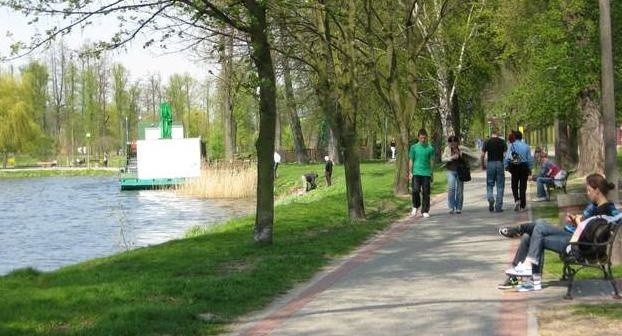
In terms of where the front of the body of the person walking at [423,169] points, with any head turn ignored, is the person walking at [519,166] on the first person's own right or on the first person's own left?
on the first person's own left

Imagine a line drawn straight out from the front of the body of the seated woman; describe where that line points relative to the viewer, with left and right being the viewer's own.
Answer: facing to the left of the viewer

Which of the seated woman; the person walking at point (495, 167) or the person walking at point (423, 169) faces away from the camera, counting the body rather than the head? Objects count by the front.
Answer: the person walking at point (495, 167)

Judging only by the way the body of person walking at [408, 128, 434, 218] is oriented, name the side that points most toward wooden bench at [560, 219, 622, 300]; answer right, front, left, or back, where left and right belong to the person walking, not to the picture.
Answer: front

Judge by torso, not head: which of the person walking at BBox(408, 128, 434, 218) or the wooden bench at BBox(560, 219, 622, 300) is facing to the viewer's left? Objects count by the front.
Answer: the wooden bench

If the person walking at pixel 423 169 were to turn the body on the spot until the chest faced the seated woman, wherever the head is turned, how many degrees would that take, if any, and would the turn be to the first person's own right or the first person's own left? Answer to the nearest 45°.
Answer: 0° — they already face them

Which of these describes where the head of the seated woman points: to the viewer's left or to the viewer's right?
to the viewer's left

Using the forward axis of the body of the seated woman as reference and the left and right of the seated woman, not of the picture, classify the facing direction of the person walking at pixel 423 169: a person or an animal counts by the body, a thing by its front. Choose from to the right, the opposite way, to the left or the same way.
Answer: to the left

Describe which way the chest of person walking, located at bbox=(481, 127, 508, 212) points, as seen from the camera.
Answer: away from the camera

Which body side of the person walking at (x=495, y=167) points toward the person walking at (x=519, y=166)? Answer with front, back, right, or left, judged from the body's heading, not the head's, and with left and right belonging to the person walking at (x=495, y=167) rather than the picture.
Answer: right

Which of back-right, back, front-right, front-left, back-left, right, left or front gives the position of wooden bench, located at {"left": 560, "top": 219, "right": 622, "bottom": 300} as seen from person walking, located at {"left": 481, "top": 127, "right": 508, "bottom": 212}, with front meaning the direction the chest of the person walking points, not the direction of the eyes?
back

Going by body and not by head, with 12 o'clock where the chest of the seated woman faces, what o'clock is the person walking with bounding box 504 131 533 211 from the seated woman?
The person walking is roughly at 3 o'clock from the seated woman.

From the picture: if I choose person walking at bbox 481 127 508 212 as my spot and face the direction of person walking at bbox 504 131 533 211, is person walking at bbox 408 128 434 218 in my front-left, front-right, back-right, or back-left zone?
back-right

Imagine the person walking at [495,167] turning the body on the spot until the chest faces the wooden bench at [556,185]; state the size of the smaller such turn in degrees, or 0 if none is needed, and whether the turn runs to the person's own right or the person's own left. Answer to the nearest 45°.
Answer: approximately 45° to the person's own right

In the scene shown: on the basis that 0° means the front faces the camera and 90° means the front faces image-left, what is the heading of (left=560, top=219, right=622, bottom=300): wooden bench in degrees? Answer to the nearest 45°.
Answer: approximately 90°
